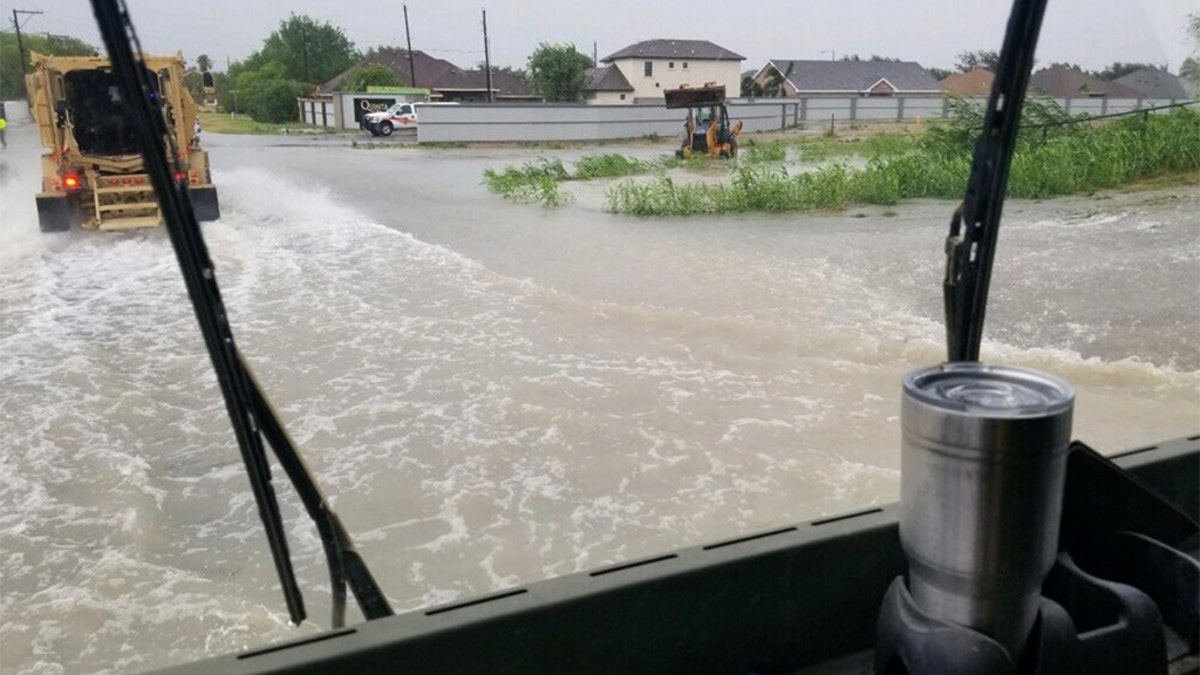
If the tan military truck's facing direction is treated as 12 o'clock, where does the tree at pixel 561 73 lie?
The tree is roughly at 1 o'clock from the tan military truck.

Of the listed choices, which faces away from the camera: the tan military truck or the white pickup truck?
the tan military truck

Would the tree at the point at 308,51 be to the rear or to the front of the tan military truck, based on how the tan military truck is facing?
to the front

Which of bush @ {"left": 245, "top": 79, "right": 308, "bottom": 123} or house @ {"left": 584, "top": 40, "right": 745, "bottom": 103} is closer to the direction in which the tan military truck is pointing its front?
the bush

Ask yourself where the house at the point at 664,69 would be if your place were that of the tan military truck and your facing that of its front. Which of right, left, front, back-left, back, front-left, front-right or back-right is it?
front-right

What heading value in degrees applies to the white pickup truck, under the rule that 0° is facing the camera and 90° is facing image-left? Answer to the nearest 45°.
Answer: approximately 45°

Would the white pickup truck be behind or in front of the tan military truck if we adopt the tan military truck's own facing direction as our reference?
in front

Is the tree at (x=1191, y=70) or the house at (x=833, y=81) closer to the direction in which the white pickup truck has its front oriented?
the tree

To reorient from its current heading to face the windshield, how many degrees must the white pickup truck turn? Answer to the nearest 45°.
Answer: approximately 45° to its left

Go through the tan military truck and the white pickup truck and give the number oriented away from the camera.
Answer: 1

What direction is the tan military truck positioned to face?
away from the camera
